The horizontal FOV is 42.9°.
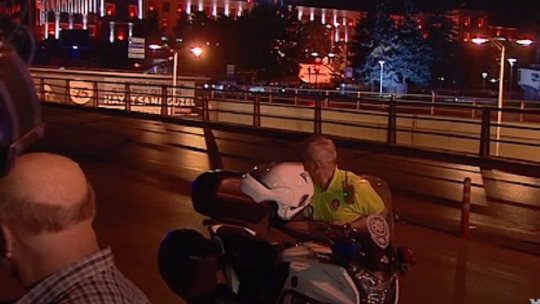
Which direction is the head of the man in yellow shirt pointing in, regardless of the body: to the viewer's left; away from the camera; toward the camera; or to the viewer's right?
to the viewer's left

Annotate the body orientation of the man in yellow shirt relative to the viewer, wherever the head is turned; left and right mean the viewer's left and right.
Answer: facing the viewer and to the left of the viewer

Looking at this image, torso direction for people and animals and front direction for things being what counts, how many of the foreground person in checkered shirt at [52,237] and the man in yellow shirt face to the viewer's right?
0

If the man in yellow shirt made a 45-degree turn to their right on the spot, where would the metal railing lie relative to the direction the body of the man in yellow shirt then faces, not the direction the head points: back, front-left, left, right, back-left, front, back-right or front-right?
right
